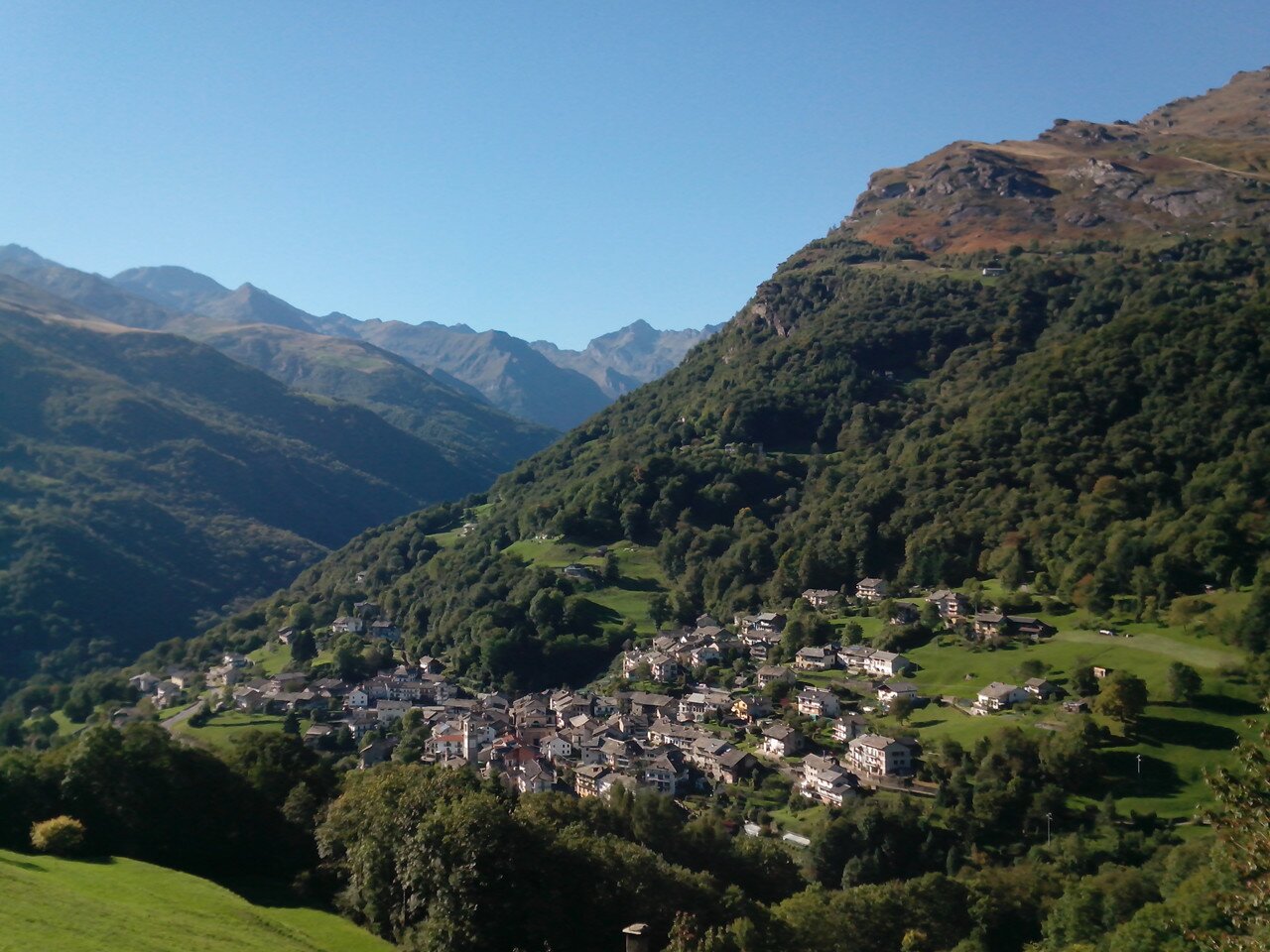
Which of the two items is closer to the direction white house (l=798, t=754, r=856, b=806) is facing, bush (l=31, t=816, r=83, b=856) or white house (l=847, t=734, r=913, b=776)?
the bush

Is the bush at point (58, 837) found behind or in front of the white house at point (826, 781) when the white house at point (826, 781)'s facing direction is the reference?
in front

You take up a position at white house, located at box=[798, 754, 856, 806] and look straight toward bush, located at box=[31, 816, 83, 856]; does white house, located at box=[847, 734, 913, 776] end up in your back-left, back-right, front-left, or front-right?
back-left

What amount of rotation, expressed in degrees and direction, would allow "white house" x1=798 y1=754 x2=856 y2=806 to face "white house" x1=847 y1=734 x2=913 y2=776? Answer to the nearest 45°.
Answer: approximately 180°

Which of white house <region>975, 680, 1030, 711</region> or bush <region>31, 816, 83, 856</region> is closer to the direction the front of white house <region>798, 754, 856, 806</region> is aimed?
the bush

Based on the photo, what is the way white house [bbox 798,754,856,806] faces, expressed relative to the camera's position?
facing the viewer and to the left of the viewer

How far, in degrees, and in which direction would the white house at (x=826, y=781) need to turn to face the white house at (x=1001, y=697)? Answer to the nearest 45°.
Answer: approximately 180°
